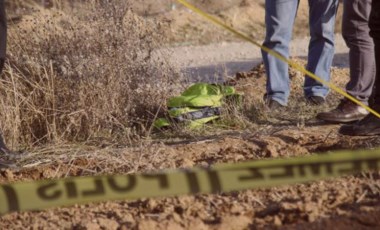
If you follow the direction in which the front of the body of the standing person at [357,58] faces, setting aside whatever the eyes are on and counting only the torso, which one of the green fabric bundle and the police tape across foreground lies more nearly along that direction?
the green fabric bundle

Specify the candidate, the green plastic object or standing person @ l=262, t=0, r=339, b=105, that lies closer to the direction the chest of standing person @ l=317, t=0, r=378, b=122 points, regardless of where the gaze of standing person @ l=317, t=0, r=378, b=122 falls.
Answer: the green plastic object

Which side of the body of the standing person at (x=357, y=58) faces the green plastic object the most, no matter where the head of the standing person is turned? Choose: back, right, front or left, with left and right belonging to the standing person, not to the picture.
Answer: front

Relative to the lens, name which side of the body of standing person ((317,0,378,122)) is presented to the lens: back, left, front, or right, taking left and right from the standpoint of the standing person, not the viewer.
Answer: left

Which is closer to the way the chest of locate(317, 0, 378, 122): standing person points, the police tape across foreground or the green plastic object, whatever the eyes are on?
the green plastic object

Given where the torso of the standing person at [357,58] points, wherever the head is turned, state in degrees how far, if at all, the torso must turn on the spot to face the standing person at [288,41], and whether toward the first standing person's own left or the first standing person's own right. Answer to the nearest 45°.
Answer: approximately 45° to the first standing person's own right

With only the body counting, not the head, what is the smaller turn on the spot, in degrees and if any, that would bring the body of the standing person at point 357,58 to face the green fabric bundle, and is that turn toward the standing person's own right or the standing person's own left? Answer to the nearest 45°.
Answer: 0° — they already face it

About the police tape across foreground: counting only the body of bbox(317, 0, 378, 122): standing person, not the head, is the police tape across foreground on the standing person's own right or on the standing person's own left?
on the standing person's own left

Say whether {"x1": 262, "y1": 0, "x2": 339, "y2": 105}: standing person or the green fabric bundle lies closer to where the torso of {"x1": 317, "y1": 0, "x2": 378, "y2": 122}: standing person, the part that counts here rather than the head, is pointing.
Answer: the green fabric bundle
